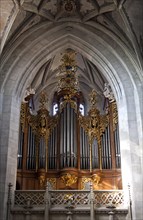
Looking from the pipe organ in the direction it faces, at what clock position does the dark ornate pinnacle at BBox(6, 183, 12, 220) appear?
The dark ornate pinnacle is roughly at 1 o'clock from the pipe organ.

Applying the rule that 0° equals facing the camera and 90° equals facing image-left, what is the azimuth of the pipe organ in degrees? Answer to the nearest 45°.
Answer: approximately 0°
